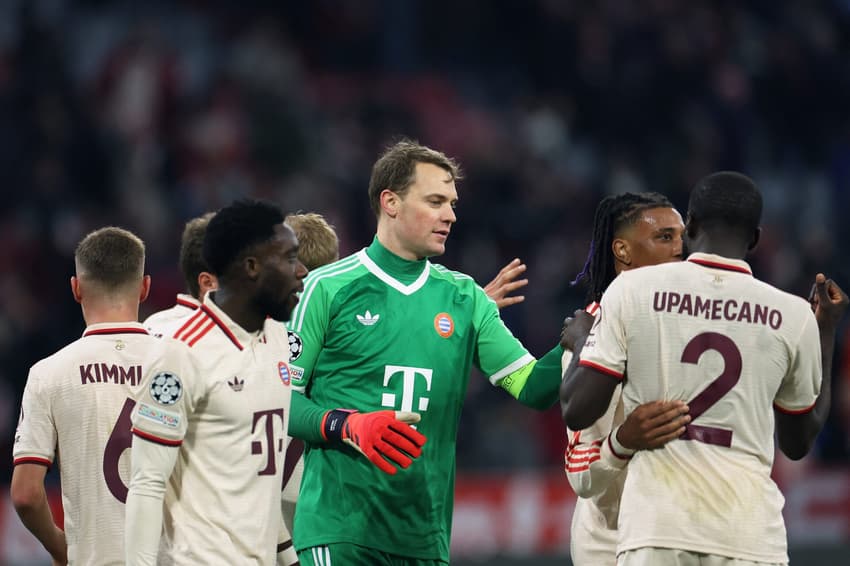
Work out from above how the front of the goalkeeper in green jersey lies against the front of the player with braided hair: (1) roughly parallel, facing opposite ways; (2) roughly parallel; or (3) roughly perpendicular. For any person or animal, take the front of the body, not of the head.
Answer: roughly parallel

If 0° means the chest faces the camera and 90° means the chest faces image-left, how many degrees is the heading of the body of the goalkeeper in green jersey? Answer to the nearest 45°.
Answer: approximately 315°

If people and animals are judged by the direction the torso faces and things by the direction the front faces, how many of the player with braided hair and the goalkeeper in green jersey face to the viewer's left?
0
